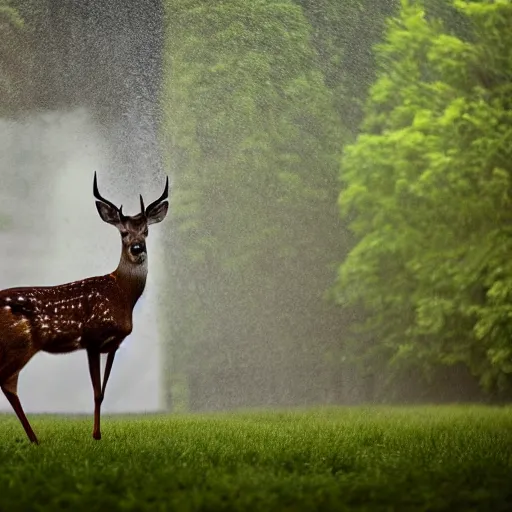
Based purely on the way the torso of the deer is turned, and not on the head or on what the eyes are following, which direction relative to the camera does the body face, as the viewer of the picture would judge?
to the viewer's right
